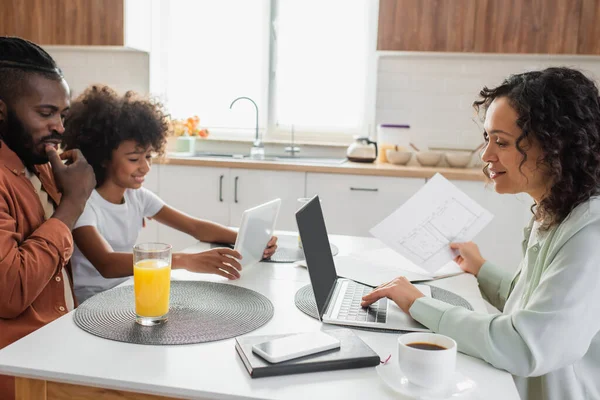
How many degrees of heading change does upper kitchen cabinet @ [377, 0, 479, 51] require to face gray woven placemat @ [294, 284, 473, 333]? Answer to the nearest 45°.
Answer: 0° — it already faces it

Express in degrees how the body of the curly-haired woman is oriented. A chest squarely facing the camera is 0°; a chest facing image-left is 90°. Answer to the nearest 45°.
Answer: approximately 90°

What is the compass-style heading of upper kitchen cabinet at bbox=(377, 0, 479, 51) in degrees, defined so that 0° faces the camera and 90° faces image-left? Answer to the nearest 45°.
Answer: approximately 0°

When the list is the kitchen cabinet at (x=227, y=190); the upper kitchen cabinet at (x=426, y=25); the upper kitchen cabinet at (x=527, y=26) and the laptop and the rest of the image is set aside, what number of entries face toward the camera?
3

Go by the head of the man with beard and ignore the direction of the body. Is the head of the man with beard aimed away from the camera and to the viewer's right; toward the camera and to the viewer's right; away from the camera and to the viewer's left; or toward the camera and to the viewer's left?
toward the camera and to the viewer's right

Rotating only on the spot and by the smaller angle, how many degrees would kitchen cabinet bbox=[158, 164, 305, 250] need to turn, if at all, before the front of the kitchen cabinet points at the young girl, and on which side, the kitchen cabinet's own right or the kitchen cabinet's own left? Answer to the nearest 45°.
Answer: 0° — it already faces them

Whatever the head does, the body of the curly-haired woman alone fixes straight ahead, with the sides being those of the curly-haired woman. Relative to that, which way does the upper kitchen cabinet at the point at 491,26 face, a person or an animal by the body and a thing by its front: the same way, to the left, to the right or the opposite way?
to the left

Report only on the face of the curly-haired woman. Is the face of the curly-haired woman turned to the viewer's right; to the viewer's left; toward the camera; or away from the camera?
to the viewer's left

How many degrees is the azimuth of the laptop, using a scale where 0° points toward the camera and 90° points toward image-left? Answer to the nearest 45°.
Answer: approximately 270°

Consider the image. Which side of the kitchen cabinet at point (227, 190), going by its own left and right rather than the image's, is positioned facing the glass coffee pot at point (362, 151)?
left
